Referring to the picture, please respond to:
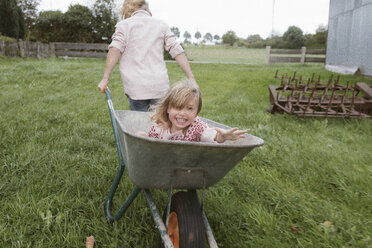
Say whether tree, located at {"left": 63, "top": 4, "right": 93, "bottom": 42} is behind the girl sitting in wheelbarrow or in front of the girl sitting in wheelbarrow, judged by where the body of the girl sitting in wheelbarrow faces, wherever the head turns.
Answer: behind

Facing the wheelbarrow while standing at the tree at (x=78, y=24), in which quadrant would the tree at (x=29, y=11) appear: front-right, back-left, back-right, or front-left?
back-right

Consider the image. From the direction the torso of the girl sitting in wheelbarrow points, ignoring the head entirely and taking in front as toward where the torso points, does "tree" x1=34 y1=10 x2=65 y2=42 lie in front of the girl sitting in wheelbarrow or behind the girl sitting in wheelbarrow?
behind

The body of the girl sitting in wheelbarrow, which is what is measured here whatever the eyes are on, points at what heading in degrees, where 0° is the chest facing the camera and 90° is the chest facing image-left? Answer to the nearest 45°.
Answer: approximately 0°

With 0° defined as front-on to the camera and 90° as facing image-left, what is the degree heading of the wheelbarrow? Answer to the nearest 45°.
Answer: approximately 315°

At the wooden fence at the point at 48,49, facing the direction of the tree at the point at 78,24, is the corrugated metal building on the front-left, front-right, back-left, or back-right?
back-right

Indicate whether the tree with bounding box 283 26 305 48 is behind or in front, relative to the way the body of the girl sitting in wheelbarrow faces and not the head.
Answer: behind

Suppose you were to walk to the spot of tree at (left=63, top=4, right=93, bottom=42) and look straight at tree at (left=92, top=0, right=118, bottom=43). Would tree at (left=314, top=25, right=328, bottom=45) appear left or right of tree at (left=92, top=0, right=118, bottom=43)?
left

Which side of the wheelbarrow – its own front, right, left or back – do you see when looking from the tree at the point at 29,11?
back
